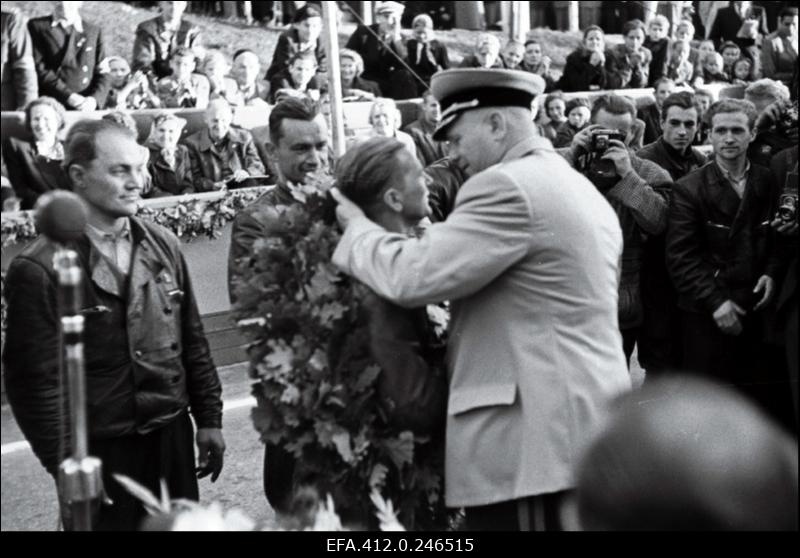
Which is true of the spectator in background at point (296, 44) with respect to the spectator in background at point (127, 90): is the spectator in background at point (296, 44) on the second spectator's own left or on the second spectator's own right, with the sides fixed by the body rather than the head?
on the second spectator's own left

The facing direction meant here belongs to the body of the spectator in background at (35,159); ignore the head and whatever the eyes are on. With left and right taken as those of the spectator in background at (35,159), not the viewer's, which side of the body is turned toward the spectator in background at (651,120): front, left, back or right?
left

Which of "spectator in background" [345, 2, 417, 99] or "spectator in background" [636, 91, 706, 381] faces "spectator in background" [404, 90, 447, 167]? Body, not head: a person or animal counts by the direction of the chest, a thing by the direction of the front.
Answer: "spectator in background" [345, 2, 417, 99]

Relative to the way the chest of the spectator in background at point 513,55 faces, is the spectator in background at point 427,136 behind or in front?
in front

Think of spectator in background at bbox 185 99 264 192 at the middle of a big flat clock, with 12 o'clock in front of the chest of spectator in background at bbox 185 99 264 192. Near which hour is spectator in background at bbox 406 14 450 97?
spectator in background at bbox 406 14 450 97 is roughly at 7 o'clock from spectator in background at bbox 185 99 264 192.

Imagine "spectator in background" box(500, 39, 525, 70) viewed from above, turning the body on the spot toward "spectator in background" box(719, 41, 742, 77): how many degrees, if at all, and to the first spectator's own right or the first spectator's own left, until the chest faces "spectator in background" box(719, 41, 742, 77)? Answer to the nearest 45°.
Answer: approximately 135° to the first spectator's own left

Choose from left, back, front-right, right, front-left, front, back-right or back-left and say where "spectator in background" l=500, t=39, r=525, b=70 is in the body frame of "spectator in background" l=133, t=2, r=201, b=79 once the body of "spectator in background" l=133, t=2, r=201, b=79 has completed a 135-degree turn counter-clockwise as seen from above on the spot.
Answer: front-right

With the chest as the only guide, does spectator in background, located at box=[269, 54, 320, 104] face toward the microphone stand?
yes

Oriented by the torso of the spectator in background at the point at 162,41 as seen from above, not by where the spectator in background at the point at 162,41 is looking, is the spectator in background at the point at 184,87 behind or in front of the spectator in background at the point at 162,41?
in front

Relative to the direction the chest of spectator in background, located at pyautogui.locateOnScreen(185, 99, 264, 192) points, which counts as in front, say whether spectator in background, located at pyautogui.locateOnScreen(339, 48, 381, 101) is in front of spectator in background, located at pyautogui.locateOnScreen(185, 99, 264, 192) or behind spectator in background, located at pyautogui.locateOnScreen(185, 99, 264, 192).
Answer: behind
